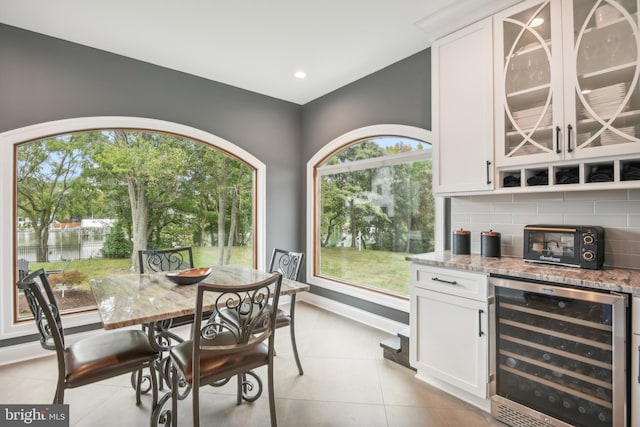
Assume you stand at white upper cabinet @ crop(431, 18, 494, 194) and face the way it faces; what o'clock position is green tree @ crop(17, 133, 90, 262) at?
The green tree is roughly at 3 o'clock from the white upper cabinet.

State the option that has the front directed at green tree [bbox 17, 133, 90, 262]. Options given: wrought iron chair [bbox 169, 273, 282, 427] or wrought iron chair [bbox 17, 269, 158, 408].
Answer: wrought iron chair [bbox 169, 273, 282, 427]

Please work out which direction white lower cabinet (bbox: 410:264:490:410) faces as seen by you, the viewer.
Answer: facing the viewer and to the left of the viewer

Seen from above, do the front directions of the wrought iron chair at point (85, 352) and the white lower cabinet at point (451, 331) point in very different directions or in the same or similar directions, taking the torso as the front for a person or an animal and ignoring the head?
very different directions

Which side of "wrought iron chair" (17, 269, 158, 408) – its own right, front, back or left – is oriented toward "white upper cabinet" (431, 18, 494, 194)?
front

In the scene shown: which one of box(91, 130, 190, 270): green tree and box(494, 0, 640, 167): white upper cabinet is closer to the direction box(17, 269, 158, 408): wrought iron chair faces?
the white upper cabinet

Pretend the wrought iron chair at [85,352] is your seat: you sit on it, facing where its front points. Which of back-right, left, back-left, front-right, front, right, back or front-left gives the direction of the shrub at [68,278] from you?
left

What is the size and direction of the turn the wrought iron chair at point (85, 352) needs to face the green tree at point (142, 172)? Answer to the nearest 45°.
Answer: approximately 90° to its left

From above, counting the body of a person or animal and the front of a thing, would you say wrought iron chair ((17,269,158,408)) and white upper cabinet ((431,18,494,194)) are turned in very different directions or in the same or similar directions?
very different directions

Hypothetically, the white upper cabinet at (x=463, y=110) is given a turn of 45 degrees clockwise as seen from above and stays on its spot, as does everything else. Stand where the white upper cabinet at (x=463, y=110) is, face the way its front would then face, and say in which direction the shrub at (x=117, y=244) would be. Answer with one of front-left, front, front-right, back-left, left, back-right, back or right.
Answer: front

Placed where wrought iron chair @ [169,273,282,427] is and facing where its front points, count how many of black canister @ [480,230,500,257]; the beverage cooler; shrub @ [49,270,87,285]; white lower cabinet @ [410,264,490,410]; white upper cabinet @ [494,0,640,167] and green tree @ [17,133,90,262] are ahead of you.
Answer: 2

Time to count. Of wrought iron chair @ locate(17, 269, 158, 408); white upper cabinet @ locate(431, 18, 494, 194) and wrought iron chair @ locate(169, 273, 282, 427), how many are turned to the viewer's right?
1

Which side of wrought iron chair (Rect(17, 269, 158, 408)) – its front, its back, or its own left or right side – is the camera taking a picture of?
right

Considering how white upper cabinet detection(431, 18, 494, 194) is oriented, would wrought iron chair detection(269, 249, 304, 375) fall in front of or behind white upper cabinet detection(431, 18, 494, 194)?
in front

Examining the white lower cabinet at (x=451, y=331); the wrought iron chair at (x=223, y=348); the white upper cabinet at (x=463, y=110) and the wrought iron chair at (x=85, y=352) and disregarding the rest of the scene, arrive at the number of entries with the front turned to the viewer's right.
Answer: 1

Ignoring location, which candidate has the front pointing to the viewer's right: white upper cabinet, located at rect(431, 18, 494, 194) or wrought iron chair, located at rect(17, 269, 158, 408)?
the wrought iron chair

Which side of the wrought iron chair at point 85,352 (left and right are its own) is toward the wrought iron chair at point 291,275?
front

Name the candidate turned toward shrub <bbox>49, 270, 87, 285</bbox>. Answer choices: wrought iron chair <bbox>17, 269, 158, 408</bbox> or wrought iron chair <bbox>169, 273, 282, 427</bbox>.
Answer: wrought iron chair <bbox>169, 273, 282, 427</bbox>
